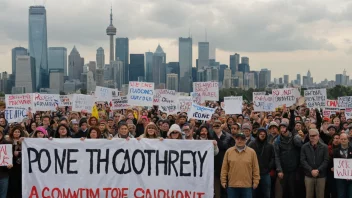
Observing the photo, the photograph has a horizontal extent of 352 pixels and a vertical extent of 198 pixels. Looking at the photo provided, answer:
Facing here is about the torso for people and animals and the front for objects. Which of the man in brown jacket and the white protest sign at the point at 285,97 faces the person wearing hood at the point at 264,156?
the white protest sign

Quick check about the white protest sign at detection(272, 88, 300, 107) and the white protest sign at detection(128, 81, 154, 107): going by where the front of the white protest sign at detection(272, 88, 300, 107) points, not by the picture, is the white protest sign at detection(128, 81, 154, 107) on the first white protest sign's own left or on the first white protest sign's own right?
on the first white protest sign's own right

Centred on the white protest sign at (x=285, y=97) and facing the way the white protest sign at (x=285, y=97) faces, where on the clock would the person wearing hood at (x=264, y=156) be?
The person wearing hood is roughly at 12 o'clock from the white protest sign.

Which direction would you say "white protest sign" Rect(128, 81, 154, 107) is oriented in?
toward the camera

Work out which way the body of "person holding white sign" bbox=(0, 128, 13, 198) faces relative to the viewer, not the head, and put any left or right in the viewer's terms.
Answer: facing the viewer

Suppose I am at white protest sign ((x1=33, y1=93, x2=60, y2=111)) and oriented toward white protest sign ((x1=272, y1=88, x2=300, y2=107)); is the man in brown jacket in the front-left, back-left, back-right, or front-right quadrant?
front-right

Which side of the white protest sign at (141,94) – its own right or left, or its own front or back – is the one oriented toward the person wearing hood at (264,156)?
front

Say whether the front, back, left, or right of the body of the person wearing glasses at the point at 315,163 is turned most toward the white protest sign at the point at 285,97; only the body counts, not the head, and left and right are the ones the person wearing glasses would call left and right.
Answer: back

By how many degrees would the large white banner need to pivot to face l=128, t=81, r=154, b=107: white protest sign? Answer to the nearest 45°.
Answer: approximately 180°

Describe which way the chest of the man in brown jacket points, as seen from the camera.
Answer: toward the camera

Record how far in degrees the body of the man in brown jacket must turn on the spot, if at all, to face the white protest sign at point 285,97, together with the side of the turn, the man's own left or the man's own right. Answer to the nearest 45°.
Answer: approximately 180°

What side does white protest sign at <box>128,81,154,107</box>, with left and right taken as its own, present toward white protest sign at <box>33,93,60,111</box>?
right

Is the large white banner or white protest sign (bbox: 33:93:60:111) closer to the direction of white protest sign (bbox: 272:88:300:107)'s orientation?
the large white banner

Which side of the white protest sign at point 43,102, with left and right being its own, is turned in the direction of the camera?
front

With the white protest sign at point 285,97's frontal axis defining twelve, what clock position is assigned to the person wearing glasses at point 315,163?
The person wearing glasses is roughly at 12 o'clock from the white protest sign.

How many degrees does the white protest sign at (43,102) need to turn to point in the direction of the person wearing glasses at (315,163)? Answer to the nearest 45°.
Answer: approximately 45° to its left
